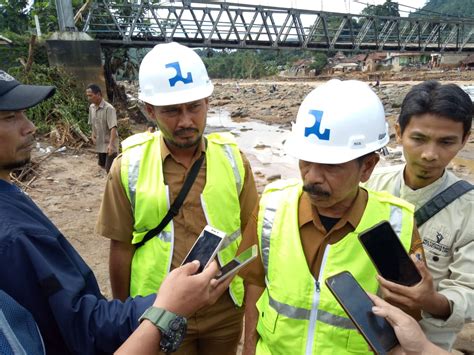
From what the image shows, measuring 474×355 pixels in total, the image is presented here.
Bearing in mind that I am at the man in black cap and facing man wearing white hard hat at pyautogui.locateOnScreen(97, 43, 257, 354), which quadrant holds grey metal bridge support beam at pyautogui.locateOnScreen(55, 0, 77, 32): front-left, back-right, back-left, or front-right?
front-left

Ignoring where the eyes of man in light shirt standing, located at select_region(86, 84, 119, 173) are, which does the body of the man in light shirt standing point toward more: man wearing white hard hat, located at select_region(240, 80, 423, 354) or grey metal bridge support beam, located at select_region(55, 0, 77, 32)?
the man wearing white hard hat

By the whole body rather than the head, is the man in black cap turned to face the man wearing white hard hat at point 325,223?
yes

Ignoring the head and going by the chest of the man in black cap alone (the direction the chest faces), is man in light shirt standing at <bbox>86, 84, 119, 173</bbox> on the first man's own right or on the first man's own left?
on the first man's own left

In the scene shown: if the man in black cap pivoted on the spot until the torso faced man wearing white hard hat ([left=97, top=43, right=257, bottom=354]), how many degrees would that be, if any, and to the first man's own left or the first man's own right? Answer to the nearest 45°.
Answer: approximately 45° to the first man's own left

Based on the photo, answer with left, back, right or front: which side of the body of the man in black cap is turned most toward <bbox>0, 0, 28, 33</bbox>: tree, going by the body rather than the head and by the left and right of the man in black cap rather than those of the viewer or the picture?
left

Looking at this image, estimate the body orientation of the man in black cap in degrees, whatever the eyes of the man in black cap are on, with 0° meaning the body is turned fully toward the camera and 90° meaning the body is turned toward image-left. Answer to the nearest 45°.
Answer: approximately 270°

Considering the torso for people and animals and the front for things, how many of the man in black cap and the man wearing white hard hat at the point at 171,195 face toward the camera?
1

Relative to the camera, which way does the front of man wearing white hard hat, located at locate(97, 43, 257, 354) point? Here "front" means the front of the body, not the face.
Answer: toward the camera

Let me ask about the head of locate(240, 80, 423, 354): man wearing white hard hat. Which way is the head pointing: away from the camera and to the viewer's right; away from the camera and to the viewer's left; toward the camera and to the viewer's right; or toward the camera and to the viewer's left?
toward the camera and to the viewer's left

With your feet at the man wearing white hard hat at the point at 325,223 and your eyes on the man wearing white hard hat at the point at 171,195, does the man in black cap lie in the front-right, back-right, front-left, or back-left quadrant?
front-left

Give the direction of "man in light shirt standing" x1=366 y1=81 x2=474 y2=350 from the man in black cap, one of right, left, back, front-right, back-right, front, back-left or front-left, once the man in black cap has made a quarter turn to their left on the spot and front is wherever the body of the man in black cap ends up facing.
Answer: right

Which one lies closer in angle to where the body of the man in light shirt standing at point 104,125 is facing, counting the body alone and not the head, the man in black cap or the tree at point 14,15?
the man in black cap

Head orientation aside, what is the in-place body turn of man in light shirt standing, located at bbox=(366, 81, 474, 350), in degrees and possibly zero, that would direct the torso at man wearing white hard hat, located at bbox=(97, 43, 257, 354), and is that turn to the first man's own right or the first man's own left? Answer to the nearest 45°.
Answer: approximately 45° to the first man's own right

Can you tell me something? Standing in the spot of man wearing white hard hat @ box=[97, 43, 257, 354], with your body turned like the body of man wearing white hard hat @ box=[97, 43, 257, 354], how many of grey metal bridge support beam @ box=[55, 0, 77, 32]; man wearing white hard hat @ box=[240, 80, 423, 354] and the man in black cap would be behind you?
1

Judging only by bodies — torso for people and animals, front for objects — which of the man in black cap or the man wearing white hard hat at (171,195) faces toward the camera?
the man wearing white hard hat
